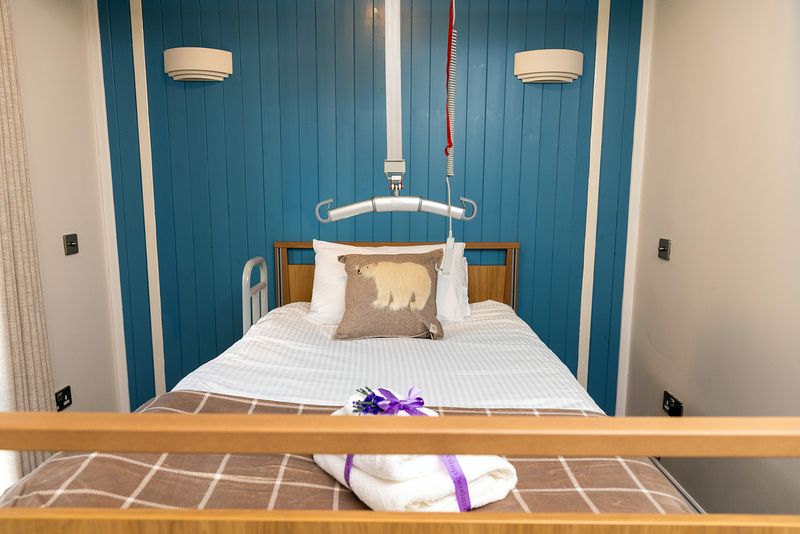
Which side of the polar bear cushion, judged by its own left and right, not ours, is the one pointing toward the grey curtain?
right

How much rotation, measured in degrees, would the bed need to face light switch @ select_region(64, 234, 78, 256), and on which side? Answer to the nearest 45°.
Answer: approximately 135° to its right

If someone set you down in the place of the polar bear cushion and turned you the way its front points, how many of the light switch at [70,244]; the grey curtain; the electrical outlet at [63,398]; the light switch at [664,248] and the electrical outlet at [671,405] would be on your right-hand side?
3

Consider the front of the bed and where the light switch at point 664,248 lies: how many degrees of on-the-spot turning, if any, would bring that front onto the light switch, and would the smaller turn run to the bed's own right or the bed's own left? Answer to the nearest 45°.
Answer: approximately 135° to the bed's own left

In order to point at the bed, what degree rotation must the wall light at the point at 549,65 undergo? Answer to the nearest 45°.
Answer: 0° — it already faces it

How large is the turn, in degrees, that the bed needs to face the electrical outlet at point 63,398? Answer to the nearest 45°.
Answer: approximately 135° to its right

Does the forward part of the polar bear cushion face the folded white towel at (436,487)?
yes

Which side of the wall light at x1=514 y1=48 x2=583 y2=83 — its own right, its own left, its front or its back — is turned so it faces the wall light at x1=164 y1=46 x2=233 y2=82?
right

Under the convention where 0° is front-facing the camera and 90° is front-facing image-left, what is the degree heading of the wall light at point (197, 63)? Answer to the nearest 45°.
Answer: approximately 0°
